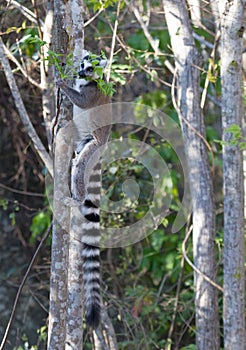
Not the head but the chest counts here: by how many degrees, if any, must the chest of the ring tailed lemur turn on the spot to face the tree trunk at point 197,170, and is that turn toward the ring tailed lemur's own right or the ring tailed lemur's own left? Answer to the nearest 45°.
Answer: approximately 135° to the ring tailed lemur's own right

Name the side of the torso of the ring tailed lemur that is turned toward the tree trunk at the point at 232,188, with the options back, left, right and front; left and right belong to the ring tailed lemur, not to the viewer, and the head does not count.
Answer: back

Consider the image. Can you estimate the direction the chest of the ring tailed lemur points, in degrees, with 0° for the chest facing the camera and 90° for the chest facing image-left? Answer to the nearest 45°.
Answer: approximately 90°
